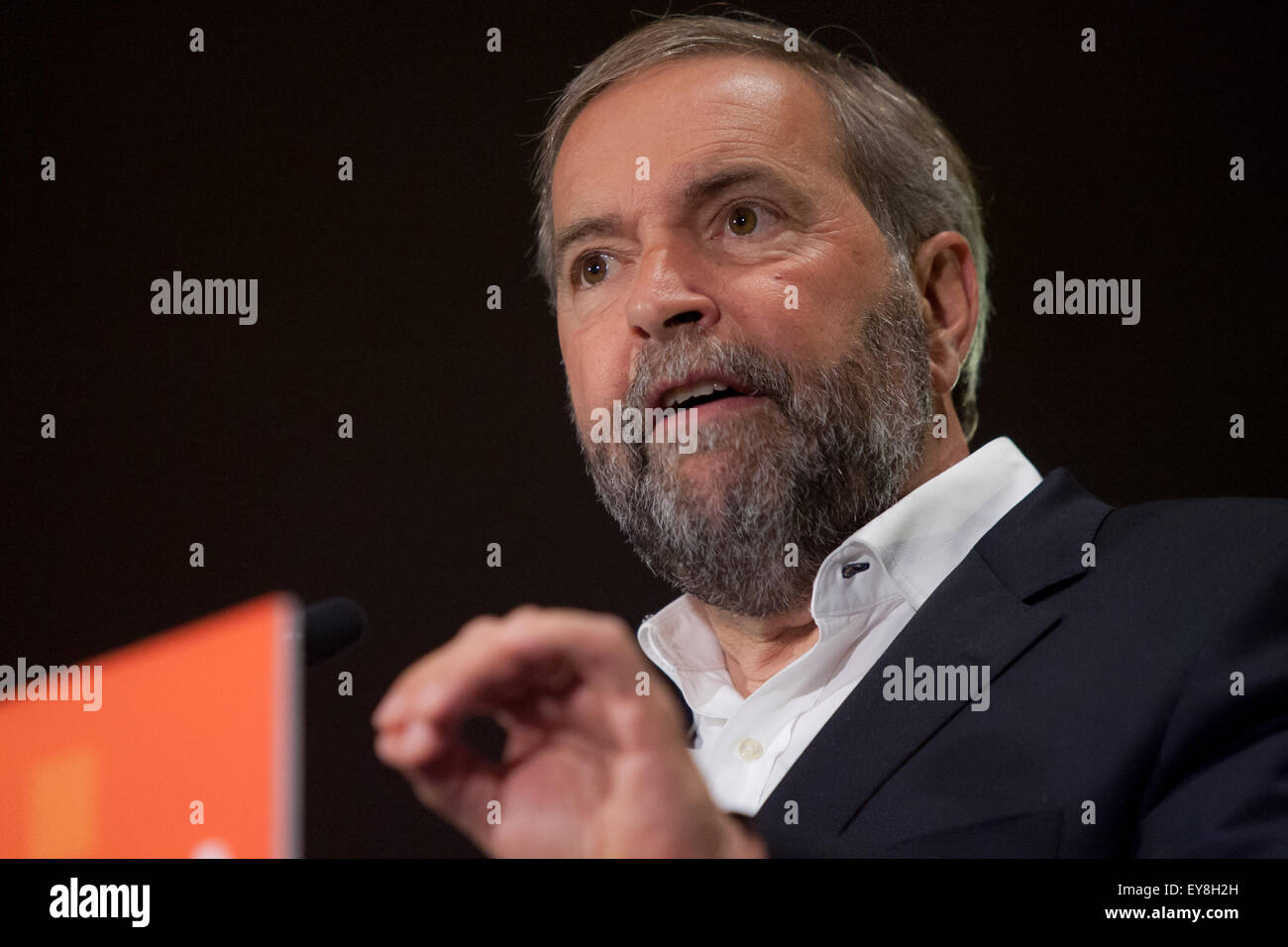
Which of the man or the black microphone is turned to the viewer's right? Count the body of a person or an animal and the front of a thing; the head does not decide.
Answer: the black microphone

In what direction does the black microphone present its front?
to the viewer's right

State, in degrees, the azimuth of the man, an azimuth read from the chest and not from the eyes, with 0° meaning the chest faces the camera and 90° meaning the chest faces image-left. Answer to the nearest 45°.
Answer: approximately 45°

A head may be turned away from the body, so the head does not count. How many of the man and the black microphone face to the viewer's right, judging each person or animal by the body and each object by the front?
1
